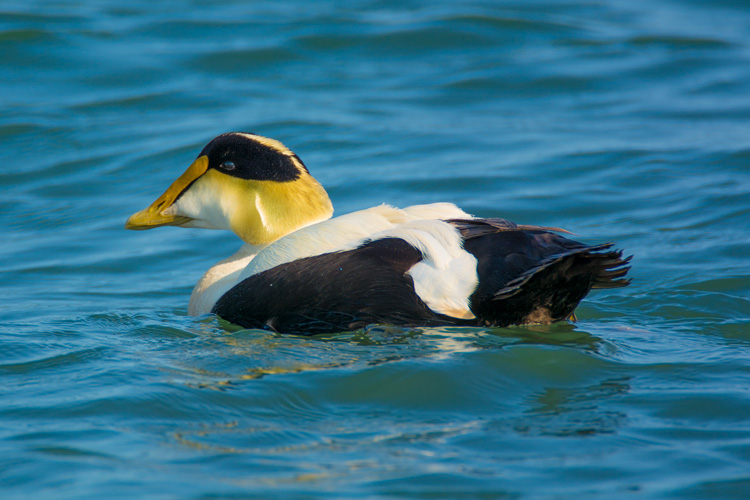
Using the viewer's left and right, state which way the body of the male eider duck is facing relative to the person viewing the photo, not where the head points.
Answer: facing to the left of the viewer
